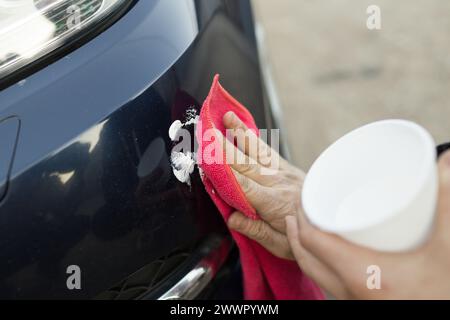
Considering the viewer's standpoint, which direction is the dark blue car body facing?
facing the viewer and to the left of the viewer
